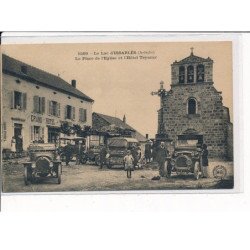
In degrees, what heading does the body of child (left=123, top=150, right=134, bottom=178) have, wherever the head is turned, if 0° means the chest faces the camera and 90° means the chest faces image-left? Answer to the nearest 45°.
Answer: approximately 0°

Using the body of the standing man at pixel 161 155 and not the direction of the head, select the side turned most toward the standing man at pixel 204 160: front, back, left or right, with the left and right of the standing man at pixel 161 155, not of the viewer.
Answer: left

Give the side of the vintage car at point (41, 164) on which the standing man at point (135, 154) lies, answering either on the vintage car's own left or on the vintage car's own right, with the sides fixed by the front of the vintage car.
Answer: on the vintage car's own left

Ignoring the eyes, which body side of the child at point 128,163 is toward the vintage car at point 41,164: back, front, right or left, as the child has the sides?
right

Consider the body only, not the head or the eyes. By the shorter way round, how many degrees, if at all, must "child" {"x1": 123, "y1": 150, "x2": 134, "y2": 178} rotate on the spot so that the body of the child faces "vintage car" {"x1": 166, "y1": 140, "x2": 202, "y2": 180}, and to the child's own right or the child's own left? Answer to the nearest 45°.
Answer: approximately 90° to the child's own left

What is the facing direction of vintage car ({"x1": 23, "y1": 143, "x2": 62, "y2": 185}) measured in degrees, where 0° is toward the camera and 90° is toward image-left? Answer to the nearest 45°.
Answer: approximately 0°
